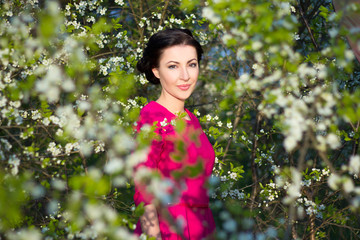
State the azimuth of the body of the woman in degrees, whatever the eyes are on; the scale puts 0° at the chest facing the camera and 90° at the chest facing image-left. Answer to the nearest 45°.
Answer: approximately 315°
